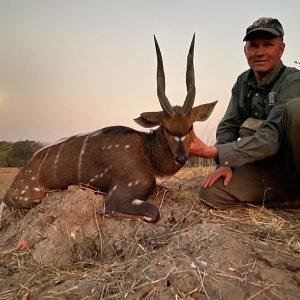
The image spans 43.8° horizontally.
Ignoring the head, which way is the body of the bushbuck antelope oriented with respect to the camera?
to the viewer's right
